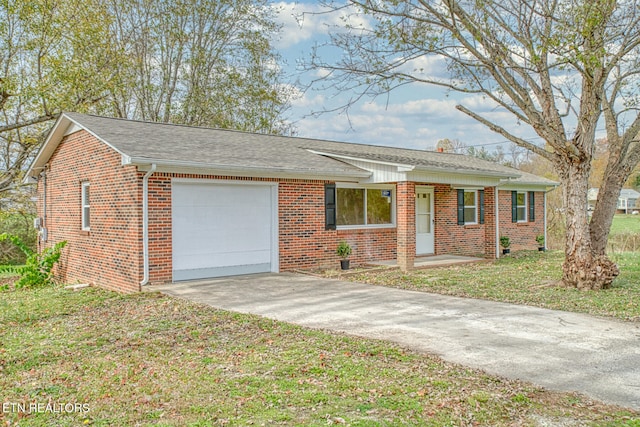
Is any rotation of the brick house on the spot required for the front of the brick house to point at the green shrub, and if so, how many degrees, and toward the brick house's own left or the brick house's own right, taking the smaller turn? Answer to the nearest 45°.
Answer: approximately 135° to the brick house's own right

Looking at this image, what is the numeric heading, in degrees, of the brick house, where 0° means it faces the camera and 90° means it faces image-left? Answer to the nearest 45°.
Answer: approximately 315°

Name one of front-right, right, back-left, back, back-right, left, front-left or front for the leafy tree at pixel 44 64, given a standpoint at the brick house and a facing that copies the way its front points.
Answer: back
